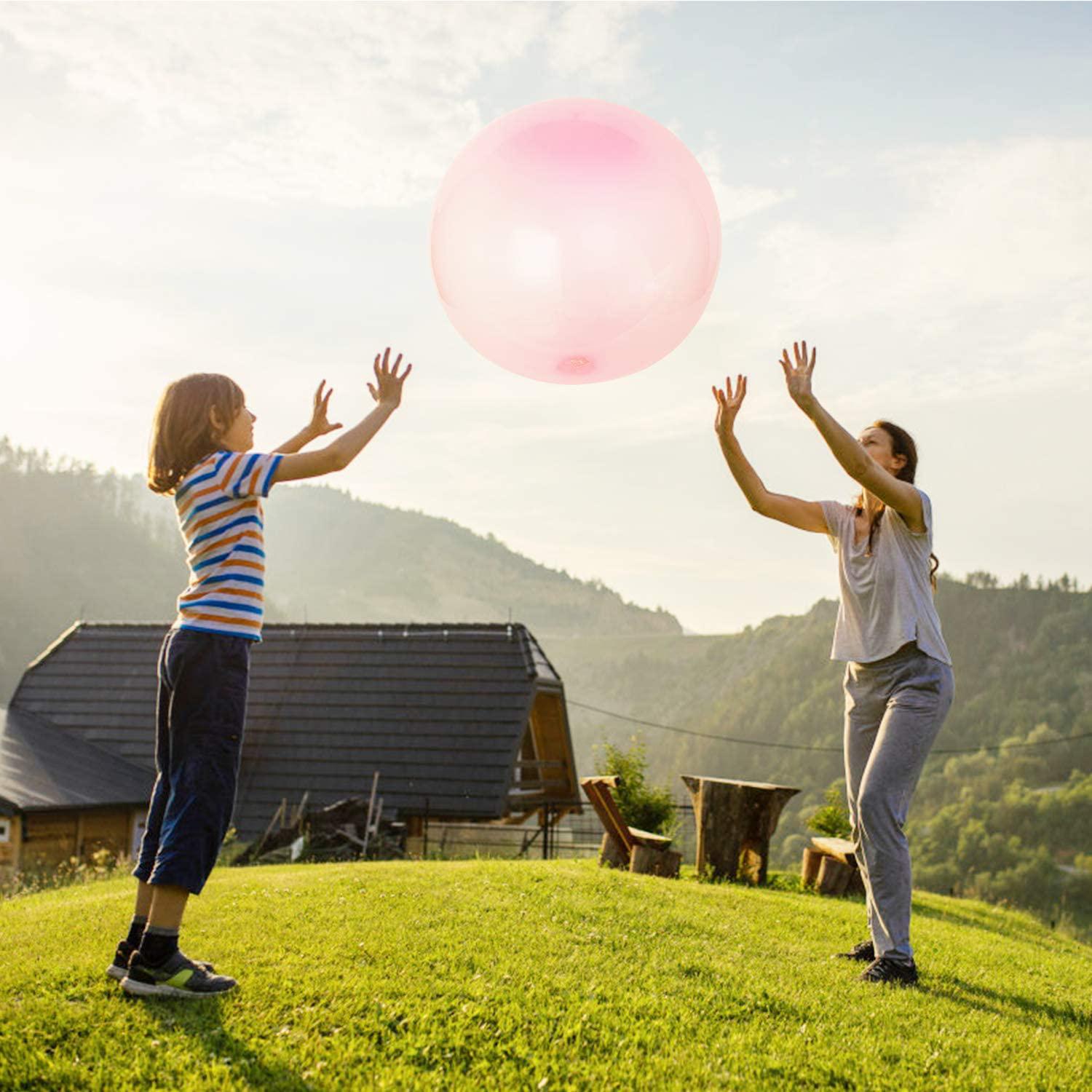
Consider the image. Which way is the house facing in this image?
to the viewer's right

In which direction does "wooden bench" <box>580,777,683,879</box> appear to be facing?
to the viewer's right

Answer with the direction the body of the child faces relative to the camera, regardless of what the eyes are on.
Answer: to the viewer's right

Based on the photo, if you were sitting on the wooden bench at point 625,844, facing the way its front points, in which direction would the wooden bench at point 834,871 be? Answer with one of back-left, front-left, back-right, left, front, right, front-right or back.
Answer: front

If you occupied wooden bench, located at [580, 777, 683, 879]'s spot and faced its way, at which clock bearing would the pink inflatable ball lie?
The pink inflatable ball is roughly at 3 o'clock from the wooden bench.

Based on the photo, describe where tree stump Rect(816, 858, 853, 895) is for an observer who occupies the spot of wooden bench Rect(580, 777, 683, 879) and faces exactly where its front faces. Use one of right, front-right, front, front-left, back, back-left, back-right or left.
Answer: front

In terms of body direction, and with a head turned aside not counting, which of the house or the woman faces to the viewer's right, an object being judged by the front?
the house

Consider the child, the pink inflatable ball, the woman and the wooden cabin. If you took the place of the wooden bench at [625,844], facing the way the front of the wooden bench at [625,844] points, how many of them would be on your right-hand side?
3

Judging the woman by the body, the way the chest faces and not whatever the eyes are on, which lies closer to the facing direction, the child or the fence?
the child

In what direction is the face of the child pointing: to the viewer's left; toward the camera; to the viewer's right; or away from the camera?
to the viewer's right

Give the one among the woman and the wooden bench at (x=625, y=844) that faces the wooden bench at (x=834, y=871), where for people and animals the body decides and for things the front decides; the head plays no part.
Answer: the wooden bench at (x=625, y=844)

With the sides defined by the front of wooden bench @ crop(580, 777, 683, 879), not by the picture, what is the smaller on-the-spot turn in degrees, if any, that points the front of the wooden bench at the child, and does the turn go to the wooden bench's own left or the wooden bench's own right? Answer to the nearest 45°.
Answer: approximately 90° to the wooden bench's own right

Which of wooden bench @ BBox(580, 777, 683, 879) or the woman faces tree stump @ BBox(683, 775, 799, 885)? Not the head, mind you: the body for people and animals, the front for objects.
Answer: the wooden bench

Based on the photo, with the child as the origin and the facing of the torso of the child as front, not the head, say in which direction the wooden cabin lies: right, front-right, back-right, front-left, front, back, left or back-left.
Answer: left

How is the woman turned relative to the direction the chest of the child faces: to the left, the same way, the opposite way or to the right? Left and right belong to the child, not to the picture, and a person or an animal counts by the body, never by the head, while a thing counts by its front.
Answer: the opposite way

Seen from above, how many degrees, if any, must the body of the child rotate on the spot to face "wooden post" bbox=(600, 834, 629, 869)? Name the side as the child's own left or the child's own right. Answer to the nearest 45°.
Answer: approximately 45° to the child's own left
